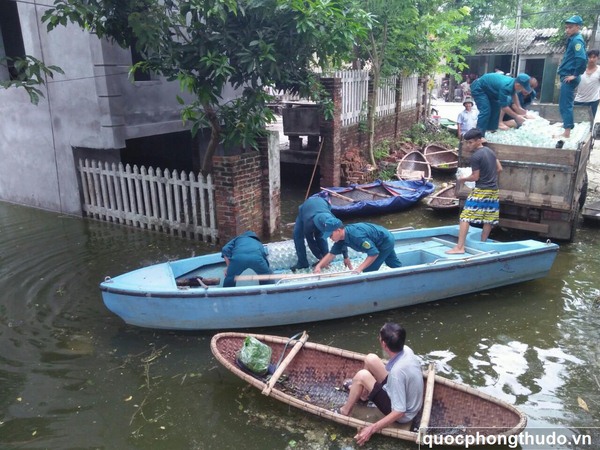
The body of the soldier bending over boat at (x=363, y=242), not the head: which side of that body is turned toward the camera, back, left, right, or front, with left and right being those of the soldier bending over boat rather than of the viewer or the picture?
left

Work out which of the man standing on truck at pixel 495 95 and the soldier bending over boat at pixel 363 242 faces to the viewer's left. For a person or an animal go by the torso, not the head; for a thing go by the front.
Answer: the soldier bending over boat

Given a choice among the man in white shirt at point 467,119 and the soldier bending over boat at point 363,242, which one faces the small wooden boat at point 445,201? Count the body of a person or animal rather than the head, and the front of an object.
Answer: the man in white shirt

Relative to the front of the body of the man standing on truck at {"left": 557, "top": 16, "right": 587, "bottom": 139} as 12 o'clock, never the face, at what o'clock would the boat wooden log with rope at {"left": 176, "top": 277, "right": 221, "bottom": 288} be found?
The boat wooden log with rope is roughly at 10 o'clock from the man standing on truck.

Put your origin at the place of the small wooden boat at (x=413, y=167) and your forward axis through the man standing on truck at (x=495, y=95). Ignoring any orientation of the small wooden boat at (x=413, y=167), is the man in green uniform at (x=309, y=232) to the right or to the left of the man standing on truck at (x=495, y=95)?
right

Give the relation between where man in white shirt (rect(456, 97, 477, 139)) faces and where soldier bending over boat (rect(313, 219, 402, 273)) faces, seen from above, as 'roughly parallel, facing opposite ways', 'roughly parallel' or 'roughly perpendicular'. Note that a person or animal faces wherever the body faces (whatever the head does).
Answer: roughly perpendicular

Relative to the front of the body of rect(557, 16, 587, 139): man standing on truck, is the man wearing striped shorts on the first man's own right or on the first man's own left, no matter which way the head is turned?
on the first man's own left

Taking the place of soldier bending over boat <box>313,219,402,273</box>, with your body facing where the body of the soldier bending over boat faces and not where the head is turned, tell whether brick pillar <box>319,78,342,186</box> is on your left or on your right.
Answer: on your right

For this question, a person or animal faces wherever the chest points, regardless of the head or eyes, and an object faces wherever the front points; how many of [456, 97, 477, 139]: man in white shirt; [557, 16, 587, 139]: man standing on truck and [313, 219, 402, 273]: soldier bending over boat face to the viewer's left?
2

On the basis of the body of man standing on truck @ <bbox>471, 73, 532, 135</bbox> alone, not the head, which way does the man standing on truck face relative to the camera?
to the viewer's right
